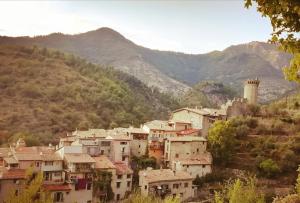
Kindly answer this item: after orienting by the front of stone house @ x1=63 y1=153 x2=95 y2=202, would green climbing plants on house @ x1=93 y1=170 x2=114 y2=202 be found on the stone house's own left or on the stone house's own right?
on the stone house's own left

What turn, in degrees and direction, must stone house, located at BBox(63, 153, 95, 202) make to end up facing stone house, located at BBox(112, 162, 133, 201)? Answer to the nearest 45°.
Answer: approximately 135° to its left

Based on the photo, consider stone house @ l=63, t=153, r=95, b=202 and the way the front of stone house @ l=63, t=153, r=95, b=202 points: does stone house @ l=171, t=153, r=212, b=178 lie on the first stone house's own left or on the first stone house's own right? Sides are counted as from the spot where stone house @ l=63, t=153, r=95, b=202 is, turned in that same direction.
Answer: on the first stone house's own left

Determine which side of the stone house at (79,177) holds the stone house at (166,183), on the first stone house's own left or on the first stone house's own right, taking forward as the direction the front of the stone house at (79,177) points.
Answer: on the first stone house's own left

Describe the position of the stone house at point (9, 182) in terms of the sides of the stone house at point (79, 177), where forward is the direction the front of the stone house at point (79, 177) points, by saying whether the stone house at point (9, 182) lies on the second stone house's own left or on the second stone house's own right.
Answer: on the second stone house's own right

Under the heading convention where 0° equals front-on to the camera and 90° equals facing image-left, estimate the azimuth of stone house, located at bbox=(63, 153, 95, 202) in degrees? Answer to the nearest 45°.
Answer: approximately 0°
